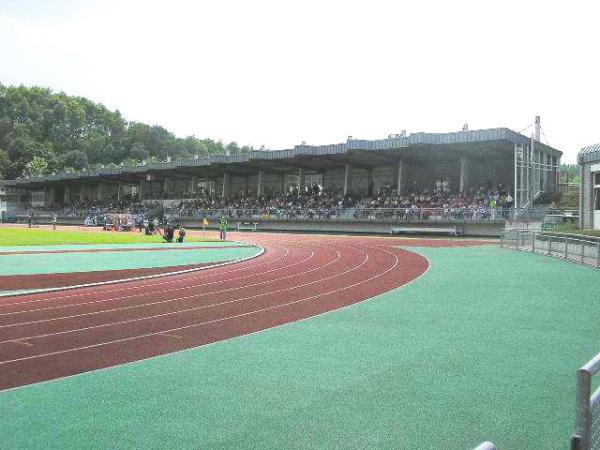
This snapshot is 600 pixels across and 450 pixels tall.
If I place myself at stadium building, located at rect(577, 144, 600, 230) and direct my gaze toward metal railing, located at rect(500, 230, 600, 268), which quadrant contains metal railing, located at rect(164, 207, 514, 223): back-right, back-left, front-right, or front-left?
back-right

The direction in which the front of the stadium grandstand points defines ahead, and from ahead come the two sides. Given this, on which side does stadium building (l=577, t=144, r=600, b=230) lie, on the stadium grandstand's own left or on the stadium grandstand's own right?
on the stadium grandstand's own left

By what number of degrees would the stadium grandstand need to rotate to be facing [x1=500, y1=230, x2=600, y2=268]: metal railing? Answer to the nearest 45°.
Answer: approximately 45° to its left

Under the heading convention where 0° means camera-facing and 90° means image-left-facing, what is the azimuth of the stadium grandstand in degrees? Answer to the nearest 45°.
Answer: approximately 45°

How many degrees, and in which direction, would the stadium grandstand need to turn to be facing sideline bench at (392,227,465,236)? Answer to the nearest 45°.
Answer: approximately 45° to its left

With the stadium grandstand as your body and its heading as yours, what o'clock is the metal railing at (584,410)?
The metal railing is roughly at 11 o'clock from the stadium grandstand.
